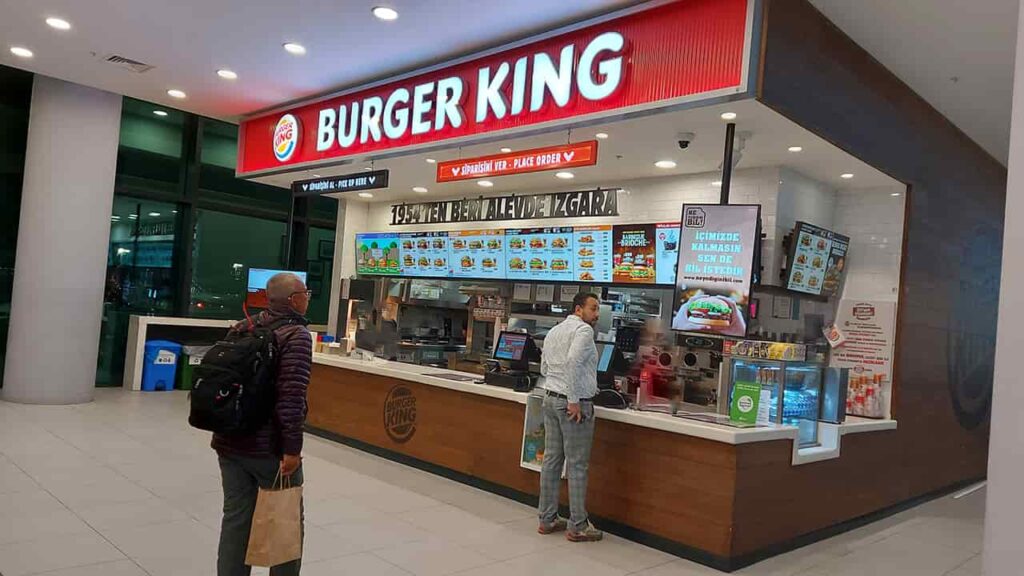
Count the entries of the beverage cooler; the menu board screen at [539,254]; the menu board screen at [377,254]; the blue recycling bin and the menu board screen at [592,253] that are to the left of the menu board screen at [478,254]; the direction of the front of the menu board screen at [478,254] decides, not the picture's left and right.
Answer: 3

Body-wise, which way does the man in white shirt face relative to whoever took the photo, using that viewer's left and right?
facing away from the viewer and to the right of the viewer

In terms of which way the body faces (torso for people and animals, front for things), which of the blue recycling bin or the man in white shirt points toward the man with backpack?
the blue recycling bin

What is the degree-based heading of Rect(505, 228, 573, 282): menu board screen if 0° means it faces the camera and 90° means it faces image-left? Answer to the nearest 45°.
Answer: approximately 45°

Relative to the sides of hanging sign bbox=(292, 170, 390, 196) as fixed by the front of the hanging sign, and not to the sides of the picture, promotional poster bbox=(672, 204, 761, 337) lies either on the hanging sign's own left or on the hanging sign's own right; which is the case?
on the hanging sign's own left
